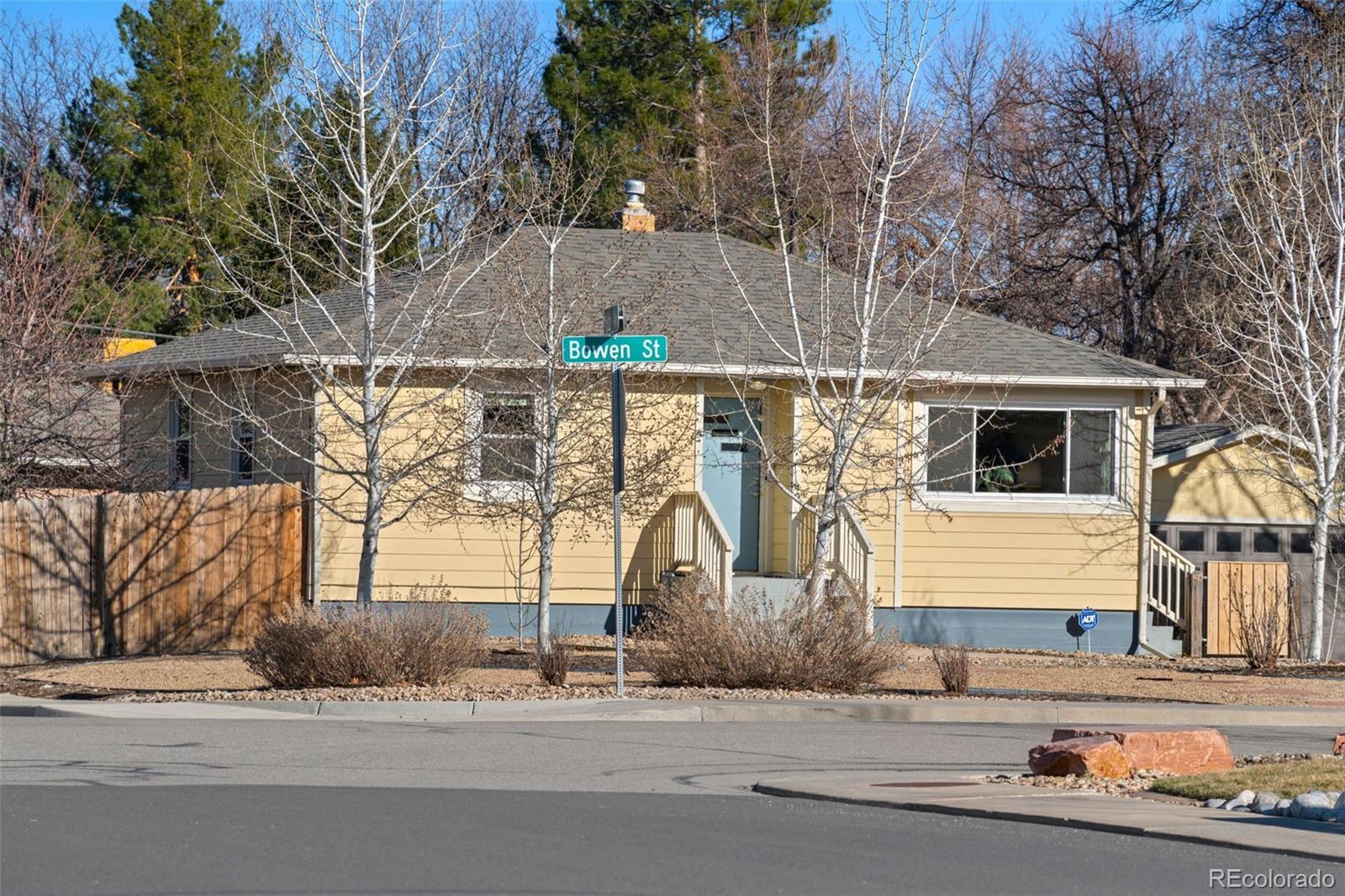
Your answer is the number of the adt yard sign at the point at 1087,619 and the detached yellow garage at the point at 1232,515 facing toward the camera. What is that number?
2

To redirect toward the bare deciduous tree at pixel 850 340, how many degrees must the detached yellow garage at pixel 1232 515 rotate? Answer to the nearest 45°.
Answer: approximately 45° to its right

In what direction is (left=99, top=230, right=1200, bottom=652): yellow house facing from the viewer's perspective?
toward the camera

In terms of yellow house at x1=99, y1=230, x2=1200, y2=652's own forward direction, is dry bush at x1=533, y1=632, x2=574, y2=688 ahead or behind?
ahead

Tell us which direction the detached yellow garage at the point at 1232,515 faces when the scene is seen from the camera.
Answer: facing the viewer

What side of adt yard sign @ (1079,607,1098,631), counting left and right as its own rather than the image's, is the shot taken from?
front

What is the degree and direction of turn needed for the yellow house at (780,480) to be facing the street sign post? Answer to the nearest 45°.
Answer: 0° — it already faces it

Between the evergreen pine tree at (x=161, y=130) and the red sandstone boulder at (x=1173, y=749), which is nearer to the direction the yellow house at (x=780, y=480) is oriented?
the red sandstone boulder

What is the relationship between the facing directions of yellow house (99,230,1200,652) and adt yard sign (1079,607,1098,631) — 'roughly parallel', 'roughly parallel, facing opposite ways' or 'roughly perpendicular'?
roughly parallel

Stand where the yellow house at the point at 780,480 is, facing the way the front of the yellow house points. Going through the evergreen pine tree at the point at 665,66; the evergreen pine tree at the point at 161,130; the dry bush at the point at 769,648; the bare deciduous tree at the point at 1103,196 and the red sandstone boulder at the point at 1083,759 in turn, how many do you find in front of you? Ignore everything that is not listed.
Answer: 2

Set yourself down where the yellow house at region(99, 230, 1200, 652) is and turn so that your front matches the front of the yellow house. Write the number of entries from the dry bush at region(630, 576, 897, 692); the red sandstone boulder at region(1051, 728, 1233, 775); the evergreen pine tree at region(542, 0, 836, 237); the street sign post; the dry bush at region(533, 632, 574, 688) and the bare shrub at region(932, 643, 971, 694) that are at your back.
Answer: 1

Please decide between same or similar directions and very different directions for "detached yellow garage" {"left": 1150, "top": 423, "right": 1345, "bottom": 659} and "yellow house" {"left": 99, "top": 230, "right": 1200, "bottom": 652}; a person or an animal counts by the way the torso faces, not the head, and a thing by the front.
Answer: same or similar directions

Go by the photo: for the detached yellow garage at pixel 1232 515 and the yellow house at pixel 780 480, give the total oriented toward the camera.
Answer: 2

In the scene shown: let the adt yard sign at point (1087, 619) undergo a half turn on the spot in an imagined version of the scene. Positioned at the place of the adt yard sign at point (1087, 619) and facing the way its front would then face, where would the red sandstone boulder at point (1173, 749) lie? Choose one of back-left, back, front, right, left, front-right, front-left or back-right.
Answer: back

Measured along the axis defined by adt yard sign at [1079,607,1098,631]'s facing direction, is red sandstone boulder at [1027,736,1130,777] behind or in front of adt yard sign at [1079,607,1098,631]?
in front
